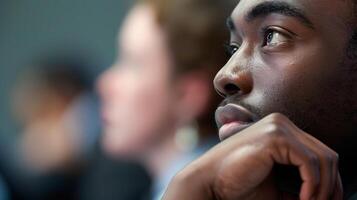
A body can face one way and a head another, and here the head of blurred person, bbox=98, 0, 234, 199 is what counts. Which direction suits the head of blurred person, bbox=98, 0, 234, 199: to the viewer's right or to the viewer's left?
to the viewer's left

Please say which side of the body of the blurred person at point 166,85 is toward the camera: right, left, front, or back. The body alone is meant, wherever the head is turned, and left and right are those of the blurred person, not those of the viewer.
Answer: left
